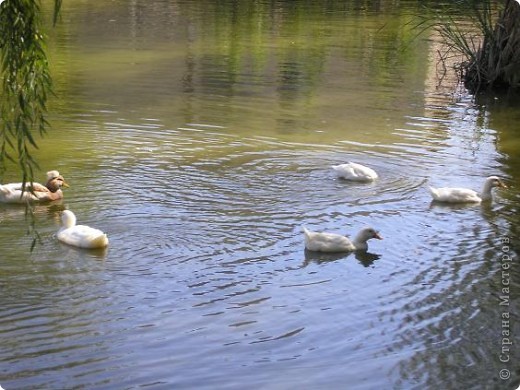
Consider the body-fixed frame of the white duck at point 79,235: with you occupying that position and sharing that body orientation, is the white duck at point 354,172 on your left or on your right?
on your right

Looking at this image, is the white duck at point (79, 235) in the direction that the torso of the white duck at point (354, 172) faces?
no

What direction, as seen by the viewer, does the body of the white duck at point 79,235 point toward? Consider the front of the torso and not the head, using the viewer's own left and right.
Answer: facing away from the viewer and to the left of the viewer
